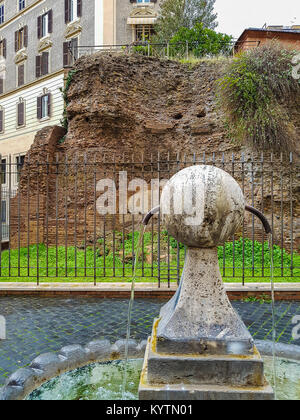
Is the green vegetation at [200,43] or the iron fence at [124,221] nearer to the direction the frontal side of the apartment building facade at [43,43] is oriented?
the iron fence

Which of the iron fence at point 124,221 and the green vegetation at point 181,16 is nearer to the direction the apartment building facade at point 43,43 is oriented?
the iron fence

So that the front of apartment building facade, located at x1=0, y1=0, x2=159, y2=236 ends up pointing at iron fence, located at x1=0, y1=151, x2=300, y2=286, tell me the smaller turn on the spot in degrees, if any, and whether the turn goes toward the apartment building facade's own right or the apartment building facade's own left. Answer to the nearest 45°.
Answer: approximately 45° to the apartment building facade's own left

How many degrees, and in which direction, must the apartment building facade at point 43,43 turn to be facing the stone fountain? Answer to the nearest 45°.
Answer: approximately 45° to its left

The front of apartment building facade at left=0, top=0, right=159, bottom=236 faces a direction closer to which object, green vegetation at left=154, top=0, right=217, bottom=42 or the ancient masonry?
the ancient masonry

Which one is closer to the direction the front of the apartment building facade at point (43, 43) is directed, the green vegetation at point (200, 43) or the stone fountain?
the stone fountain

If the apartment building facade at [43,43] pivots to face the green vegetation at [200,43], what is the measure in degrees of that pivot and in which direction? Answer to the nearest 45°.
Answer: approximately 90° to its left

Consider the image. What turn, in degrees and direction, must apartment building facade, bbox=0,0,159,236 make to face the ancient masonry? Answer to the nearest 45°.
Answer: approximately 45° to its left
